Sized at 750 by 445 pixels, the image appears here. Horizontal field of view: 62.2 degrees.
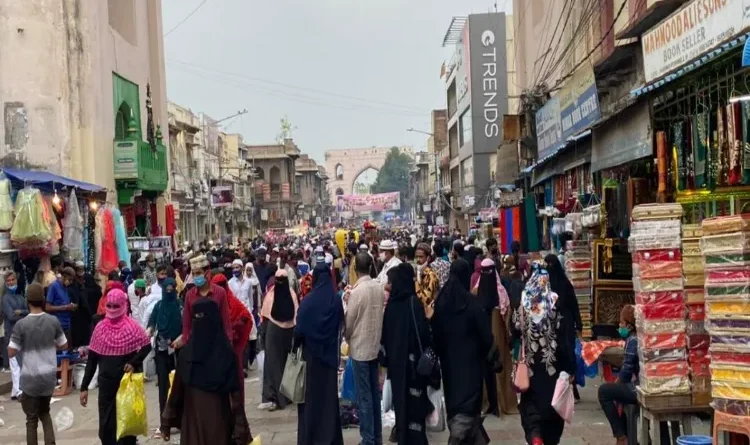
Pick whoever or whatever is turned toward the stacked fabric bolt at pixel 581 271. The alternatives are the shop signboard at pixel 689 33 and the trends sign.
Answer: the trends sign

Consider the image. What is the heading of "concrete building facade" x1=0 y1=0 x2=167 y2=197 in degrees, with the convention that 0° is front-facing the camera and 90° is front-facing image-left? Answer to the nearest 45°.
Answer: approximately 315°

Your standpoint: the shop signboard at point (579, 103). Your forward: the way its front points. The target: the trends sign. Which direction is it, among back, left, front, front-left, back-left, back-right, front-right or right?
back-right

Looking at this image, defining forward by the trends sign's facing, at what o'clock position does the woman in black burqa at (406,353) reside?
The woman in black burqa is roughly at 12 o'clock from the trends sign.

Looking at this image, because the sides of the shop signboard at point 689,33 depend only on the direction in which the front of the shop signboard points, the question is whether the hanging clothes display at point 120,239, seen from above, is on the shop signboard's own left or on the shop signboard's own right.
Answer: on the shop signboard's own right

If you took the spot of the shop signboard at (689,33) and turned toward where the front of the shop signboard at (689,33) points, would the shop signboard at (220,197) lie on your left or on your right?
on your right

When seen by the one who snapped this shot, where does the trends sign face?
facing the viewer

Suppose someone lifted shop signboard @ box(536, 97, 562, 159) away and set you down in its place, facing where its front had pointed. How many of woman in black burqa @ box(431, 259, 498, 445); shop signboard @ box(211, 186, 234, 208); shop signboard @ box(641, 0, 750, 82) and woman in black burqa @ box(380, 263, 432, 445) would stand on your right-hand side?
1
